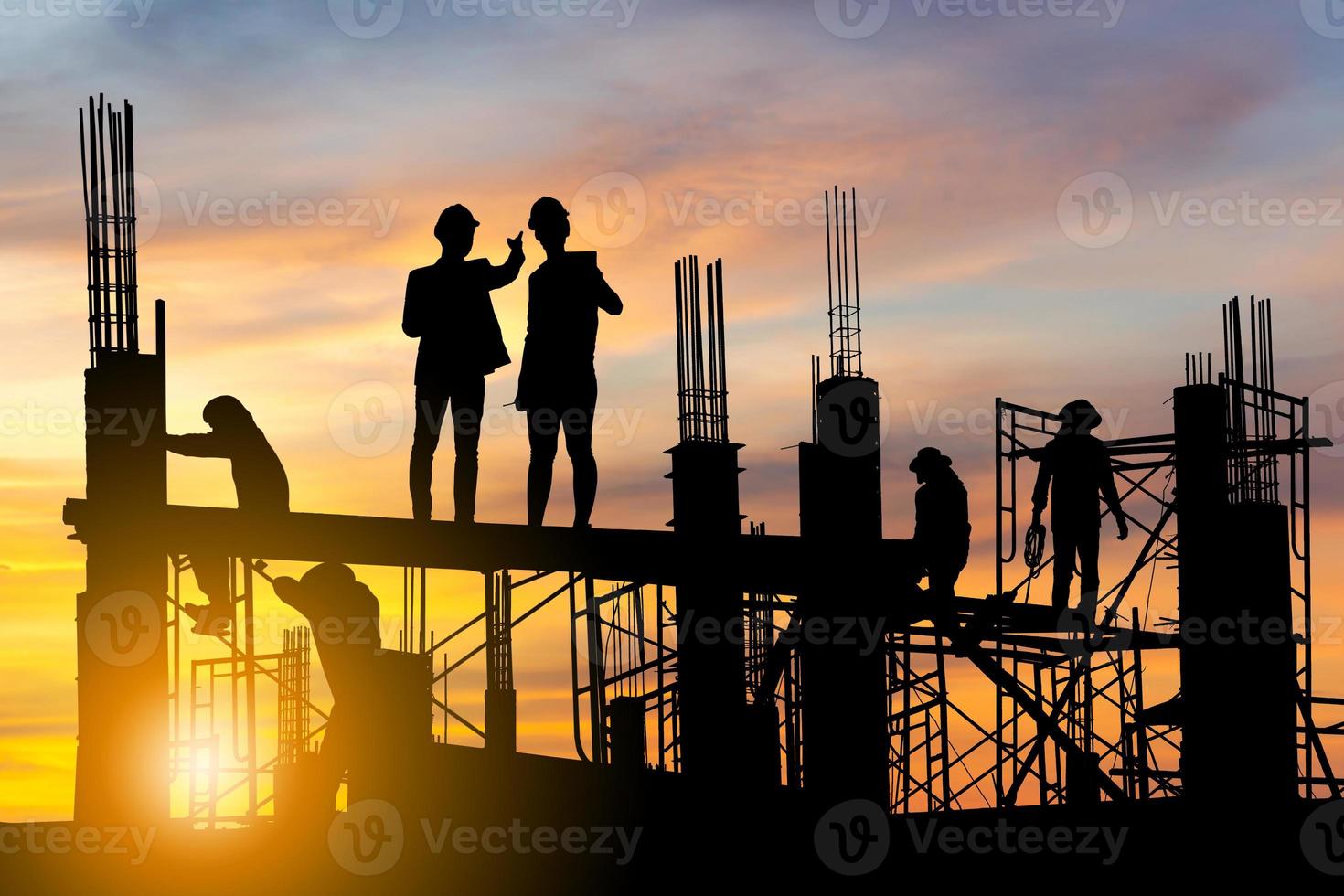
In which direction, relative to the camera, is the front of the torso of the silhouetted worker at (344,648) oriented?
to the viewer's left

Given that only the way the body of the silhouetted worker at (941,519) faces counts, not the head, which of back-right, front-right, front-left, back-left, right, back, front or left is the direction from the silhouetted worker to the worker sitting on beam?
front-left

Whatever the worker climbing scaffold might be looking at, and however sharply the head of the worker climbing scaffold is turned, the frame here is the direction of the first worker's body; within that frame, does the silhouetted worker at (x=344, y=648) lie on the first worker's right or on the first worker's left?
on the first worker's left

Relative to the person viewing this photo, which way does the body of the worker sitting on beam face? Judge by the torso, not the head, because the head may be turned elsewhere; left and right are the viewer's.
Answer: facing to the left of the viewer

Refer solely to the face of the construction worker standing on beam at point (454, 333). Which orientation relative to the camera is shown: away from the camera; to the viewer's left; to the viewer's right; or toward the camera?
to the viewer's right

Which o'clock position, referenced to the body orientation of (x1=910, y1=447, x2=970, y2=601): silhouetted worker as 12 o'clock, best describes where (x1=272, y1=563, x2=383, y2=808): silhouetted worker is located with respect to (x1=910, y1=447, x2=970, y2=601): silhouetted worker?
(x1=272, y1=563, x2=383, y2=808): silhouetted worker is roughly at 10 o'clock from (x1=910, y1=447, x2=970, y2=601): silhouetted worker.

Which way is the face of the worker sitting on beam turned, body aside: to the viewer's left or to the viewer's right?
to the viewer's left

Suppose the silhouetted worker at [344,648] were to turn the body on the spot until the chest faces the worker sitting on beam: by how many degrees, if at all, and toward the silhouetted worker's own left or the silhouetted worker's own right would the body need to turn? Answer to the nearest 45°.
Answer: approximately 45° to the silhouetted worker's own right
